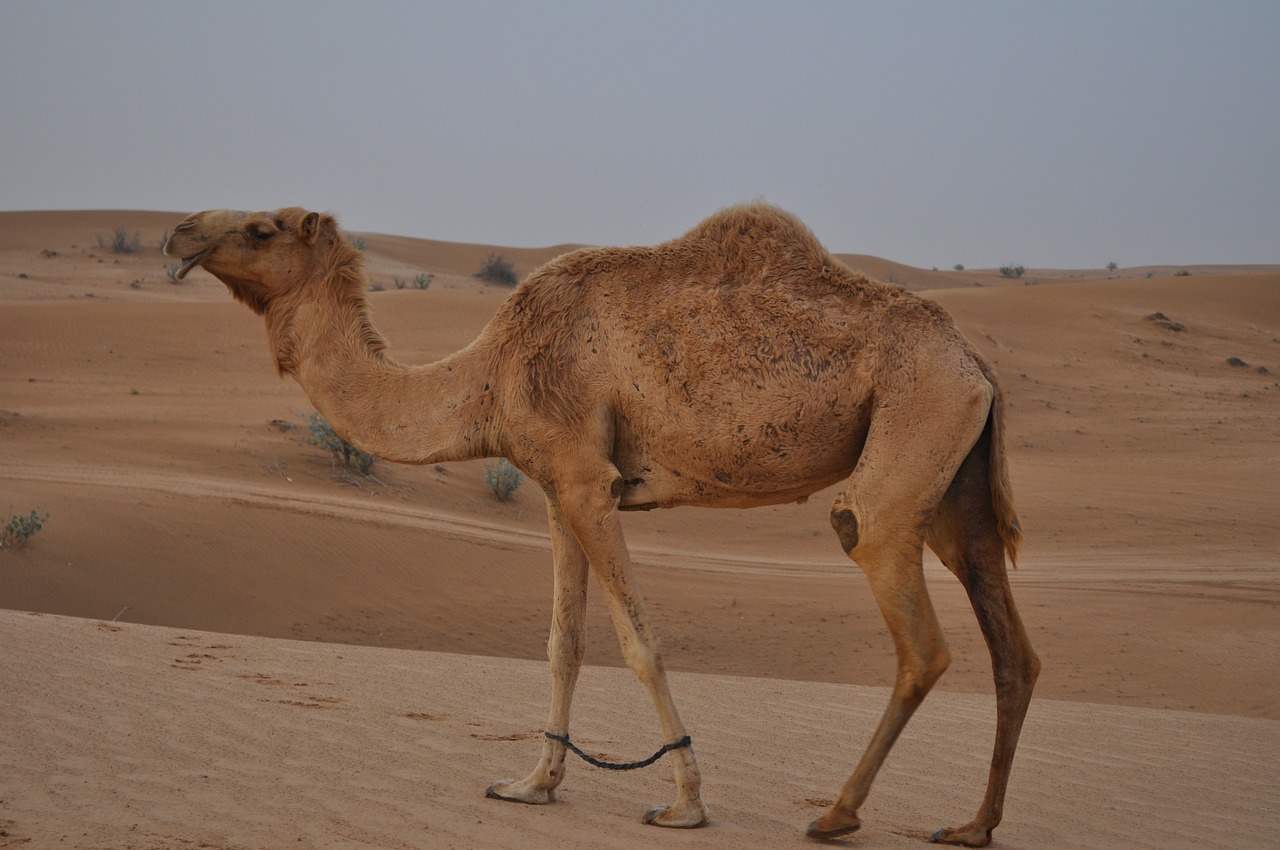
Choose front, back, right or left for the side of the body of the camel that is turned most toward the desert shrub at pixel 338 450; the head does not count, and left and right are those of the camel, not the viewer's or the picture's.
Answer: right

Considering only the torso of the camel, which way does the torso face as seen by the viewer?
to the viewer's left

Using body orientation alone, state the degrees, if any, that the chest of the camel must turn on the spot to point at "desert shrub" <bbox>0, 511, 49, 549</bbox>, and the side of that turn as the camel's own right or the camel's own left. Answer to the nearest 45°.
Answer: approximately 45° to the camel's own right

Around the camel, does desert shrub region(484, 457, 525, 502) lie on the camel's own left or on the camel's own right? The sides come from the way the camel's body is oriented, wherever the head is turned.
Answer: on the camel's own right
